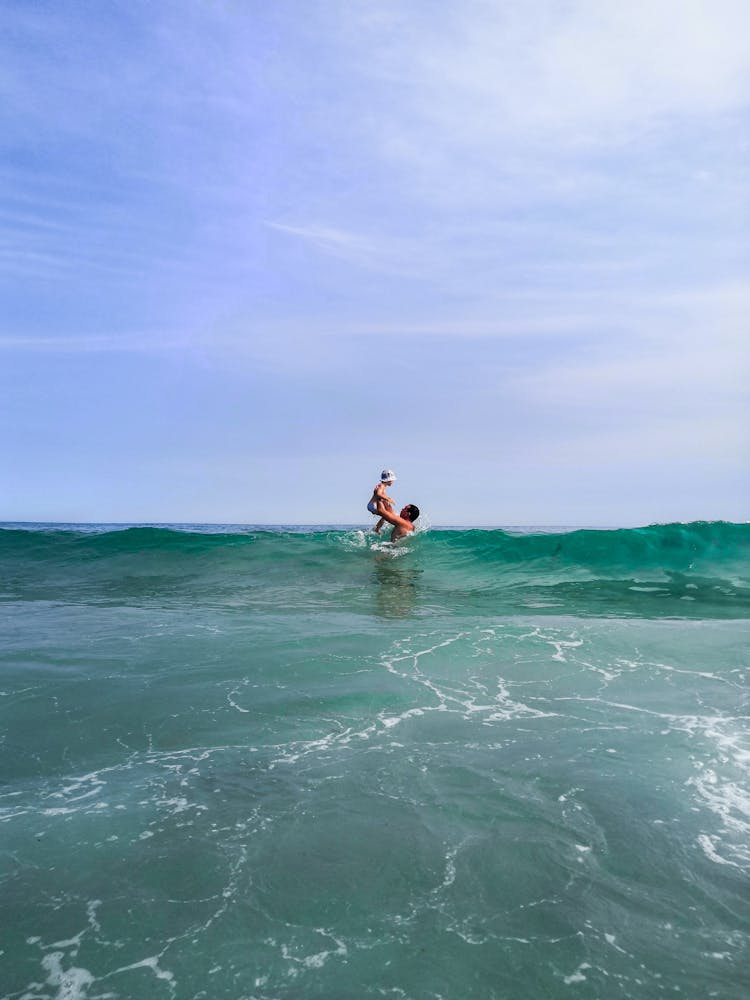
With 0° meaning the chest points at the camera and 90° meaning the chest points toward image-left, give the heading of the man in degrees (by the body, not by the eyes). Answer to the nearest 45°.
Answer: approximately 90°

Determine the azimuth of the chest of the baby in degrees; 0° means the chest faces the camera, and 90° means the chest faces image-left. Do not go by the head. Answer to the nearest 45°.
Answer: approximately 270°
